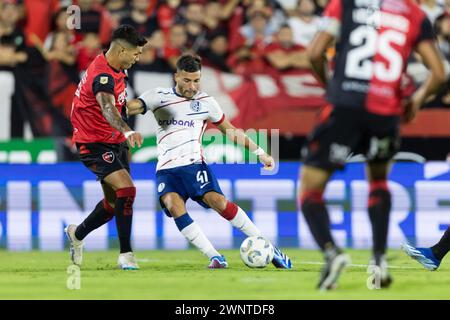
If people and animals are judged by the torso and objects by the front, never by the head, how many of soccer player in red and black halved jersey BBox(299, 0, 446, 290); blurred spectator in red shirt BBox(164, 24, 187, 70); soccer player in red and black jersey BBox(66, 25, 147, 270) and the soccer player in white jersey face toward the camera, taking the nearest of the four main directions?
2

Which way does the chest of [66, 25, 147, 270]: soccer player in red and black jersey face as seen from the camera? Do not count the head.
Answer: to the viewer's right

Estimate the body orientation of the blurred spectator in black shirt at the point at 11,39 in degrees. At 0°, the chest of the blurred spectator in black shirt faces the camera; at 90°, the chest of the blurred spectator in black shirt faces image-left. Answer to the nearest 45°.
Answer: approximately 0°

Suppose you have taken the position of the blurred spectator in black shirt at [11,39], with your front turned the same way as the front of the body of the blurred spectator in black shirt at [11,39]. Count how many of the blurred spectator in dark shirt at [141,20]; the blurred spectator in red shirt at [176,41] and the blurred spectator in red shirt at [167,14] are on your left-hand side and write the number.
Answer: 3

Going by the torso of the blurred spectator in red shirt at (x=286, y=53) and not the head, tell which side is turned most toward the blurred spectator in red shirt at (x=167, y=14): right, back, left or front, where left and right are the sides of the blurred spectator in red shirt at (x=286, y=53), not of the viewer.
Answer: right

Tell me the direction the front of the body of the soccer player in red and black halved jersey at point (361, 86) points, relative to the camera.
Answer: away from the camera

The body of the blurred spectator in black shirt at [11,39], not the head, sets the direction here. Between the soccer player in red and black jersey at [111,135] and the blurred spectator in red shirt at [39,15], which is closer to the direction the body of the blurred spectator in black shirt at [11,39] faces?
the soccer player in red and black jersey

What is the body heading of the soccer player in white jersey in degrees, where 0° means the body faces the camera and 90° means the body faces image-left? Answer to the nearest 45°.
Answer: approximately 0°

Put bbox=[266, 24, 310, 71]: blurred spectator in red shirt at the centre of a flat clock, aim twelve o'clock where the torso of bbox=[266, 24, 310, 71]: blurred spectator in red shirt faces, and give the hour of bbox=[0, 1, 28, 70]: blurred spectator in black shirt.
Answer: bbox=[0, 1, 28, 70]: blurred spectator in black shirt is roughly at 3 o'clock from bbox=[266, 24, 310, 71]: blurred spectator in red shirt.
